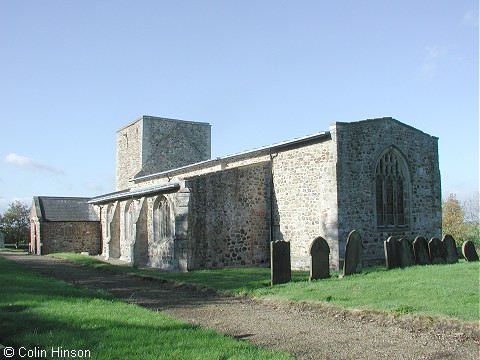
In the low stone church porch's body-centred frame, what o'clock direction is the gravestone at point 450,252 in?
The gravestone is roughly at 8 o'clock from the low stone church porch.

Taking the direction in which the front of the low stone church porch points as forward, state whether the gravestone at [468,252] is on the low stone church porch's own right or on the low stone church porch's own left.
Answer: on the low stone church porch's own left

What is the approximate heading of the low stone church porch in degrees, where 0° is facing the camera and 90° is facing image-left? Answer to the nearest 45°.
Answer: approximately 90°

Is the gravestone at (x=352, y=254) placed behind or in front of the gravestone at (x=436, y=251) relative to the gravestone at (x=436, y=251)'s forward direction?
in front

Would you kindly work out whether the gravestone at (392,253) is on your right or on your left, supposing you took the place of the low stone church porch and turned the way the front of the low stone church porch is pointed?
on your left

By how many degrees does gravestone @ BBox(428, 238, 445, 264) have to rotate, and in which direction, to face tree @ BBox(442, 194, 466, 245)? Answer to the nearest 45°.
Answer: approximately 180°

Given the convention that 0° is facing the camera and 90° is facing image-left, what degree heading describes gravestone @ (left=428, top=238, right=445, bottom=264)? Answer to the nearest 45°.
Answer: approximately 0°
